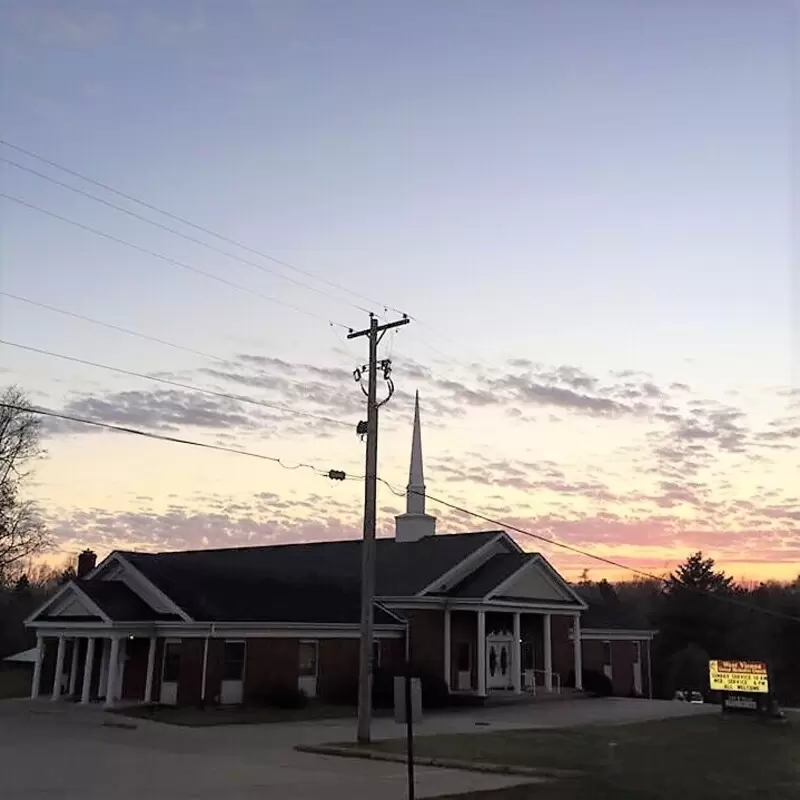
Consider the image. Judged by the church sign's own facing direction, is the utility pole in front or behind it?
in front

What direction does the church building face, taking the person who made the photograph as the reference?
facing the viewer and to the right of the viewer

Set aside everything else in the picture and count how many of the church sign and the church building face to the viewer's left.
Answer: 0

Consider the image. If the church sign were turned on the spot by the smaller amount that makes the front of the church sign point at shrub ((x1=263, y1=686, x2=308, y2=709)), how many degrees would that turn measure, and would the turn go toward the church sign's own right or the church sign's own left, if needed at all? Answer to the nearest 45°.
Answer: approximately 90° to the church sign's own right

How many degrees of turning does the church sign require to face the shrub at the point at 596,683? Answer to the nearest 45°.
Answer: approximately 135° to its right

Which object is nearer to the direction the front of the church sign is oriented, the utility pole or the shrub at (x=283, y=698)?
the utility pole

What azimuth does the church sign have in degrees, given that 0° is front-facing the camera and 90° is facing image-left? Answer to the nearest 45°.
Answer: approximately 0°

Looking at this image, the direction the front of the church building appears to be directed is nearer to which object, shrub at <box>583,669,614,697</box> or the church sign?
the church sign

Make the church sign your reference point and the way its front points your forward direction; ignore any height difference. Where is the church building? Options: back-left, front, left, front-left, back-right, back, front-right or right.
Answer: right
